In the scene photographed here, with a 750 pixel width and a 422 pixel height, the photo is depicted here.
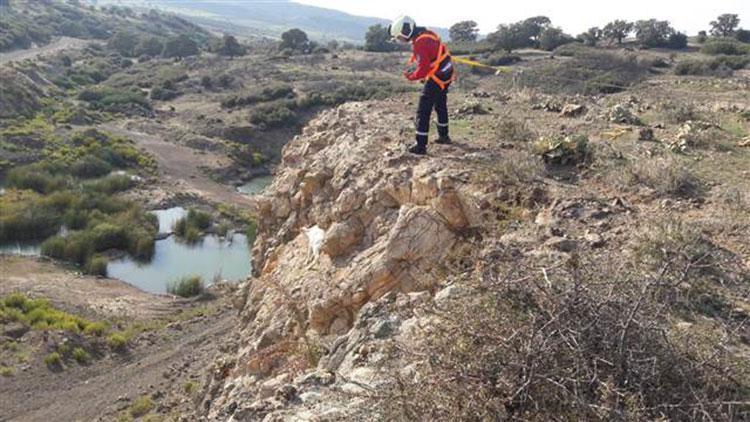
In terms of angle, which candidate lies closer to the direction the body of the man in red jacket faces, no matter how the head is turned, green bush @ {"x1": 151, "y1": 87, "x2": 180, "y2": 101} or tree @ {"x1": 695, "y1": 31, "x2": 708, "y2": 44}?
the green bush

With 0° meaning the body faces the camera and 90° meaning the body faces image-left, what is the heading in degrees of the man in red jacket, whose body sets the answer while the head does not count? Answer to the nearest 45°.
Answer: approximately 90°

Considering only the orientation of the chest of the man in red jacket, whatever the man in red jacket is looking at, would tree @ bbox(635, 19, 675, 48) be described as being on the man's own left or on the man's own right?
on the man's own right

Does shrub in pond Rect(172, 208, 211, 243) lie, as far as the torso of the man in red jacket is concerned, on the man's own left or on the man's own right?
on the man's own right

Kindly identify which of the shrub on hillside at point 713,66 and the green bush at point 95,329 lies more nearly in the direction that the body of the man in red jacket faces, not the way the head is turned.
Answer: the green bush

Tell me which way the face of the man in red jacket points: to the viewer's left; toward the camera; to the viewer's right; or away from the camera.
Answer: to the viewer's left

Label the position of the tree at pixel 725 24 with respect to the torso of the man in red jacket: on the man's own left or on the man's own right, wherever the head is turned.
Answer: on the man's own right

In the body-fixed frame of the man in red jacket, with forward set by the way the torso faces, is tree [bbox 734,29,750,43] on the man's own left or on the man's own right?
on the man's own right

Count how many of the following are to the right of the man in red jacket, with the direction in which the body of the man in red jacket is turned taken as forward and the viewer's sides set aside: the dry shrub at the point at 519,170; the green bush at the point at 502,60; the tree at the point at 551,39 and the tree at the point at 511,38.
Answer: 3
